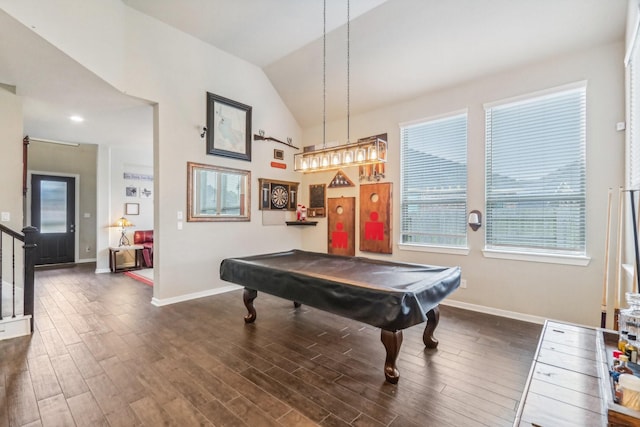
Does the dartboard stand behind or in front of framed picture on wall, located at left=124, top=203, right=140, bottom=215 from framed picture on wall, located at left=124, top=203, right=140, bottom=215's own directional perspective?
in front

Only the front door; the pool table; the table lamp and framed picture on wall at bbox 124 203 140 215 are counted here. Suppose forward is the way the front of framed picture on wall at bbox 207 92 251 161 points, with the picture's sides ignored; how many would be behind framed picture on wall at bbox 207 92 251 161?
3

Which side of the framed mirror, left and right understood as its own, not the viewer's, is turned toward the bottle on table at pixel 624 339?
front

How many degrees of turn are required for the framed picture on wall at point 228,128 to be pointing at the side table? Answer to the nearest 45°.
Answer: approximately 180°

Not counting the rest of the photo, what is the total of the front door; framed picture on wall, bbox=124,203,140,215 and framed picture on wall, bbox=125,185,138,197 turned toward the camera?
3

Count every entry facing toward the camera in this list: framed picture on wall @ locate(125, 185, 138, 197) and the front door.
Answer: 2

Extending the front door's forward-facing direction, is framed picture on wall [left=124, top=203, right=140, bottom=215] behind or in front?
in front

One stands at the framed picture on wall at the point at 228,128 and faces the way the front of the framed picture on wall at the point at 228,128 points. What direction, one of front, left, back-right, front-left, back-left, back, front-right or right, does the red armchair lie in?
back

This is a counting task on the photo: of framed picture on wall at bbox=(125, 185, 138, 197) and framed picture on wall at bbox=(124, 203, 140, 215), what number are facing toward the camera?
2

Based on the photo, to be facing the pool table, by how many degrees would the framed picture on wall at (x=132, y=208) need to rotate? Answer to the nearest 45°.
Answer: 0° — it already faces it

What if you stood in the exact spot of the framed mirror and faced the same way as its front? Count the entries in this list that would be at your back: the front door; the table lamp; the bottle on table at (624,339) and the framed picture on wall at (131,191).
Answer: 3

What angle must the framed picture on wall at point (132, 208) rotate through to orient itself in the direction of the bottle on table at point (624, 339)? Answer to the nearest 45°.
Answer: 0° — it already faces it

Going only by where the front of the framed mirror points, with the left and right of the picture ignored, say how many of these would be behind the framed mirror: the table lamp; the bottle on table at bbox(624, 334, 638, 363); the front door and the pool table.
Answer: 2
